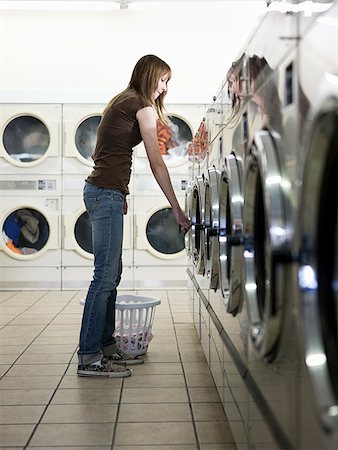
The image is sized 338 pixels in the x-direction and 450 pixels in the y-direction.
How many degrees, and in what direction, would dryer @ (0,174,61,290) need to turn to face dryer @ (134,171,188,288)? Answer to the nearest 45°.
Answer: approximately 90° to its left

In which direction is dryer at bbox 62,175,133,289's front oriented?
toward the camera

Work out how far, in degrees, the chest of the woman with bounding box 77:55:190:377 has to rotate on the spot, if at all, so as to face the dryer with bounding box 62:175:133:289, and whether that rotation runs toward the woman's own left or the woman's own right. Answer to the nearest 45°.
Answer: approximately 90° to the woman's own left

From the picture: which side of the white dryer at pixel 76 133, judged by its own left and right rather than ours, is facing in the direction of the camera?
front

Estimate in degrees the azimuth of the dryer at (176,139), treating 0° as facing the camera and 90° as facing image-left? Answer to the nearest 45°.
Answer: approximately 0°

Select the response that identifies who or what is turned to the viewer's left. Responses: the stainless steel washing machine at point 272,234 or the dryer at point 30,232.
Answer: the stainless steel washing machine

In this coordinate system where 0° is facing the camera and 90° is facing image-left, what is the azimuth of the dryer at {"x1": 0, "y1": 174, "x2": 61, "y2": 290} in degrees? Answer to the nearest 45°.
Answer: approximately 0°

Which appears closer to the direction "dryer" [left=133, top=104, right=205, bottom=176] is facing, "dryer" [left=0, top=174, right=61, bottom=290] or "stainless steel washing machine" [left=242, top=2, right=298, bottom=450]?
the stainless steel washing machine

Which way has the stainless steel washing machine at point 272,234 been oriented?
to the viewer's left

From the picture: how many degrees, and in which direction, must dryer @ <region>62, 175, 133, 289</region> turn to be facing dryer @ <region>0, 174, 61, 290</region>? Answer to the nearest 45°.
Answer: approximately 90° to its right

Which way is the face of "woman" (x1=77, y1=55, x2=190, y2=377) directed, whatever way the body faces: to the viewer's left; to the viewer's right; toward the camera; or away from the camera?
to the viewer's right

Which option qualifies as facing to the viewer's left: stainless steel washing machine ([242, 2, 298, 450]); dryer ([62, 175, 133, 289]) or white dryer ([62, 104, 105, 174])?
the stainless steel washing machine

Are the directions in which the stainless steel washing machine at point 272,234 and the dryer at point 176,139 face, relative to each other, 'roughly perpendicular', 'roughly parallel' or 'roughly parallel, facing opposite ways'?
roughly perpendicular
